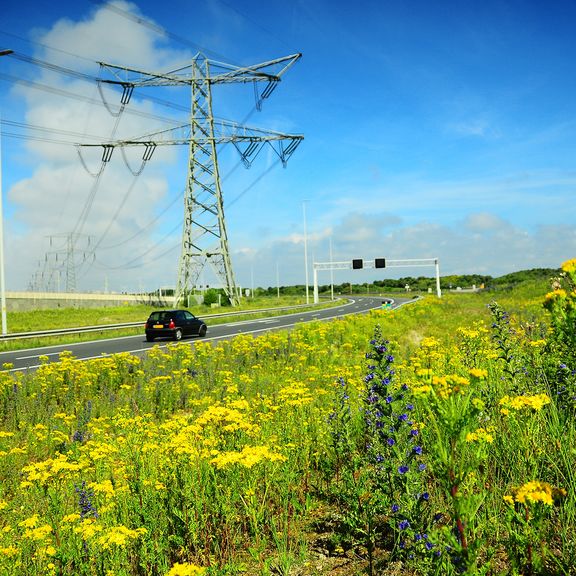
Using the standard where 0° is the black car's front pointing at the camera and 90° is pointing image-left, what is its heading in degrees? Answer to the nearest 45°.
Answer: approximately 225°
